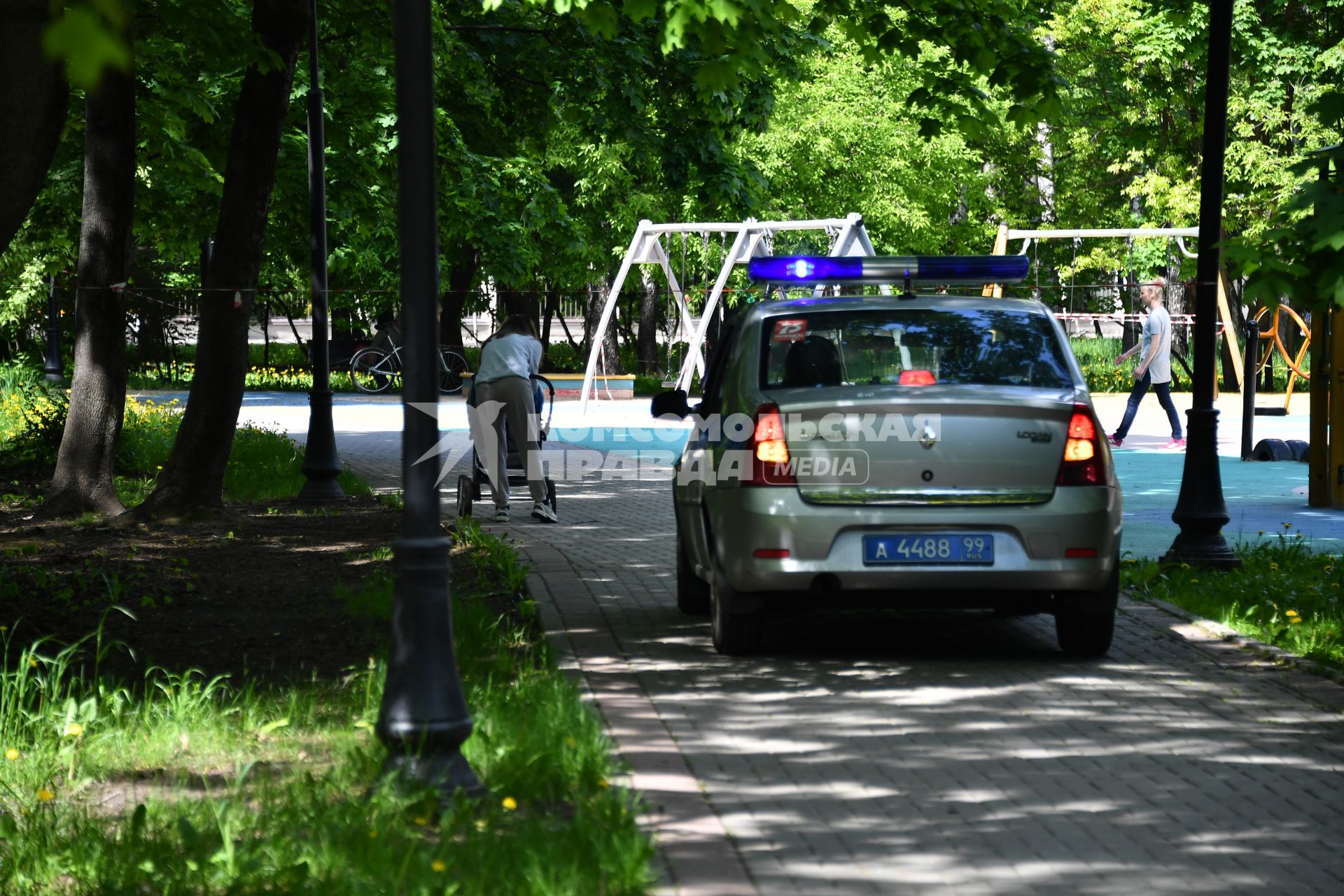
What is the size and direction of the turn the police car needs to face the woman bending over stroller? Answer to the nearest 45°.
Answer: approximately 45° to its left

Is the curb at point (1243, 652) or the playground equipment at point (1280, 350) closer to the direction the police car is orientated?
the playground equipment

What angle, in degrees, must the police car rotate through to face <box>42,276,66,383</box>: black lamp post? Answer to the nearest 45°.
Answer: approximately 45° to its left

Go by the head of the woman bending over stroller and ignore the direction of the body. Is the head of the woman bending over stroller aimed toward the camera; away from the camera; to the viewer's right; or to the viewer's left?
away from the camera

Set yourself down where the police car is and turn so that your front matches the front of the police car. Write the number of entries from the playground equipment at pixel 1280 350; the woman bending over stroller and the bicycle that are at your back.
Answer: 0

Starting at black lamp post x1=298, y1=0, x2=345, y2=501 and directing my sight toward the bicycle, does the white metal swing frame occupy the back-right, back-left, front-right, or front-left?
front-right

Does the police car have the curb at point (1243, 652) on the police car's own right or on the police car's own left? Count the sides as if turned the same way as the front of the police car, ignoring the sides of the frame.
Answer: on the police car's own right

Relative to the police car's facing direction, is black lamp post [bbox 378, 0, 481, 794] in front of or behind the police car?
behind

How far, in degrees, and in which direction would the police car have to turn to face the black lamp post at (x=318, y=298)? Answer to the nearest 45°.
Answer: approximately 45° to its left

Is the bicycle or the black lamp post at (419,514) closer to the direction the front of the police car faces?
the bicycle

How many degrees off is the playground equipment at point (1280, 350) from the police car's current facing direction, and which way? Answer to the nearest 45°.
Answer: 0° — it already faces it

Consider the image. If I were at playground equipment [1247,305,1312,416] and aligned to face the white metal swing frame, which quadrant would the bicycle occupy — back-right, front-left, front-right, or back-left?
front-right

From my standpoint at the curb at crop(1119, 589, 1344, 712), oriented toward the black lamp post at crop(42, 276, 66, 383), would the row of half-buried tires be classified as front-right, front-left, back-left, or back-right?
front-right

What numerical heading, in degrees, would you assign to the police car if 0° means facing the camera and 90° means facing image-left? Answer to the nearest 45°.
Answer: approximately 180°

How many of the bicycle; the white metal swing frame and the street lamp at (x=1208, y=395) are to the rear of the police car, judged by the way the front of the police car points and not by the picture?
0
